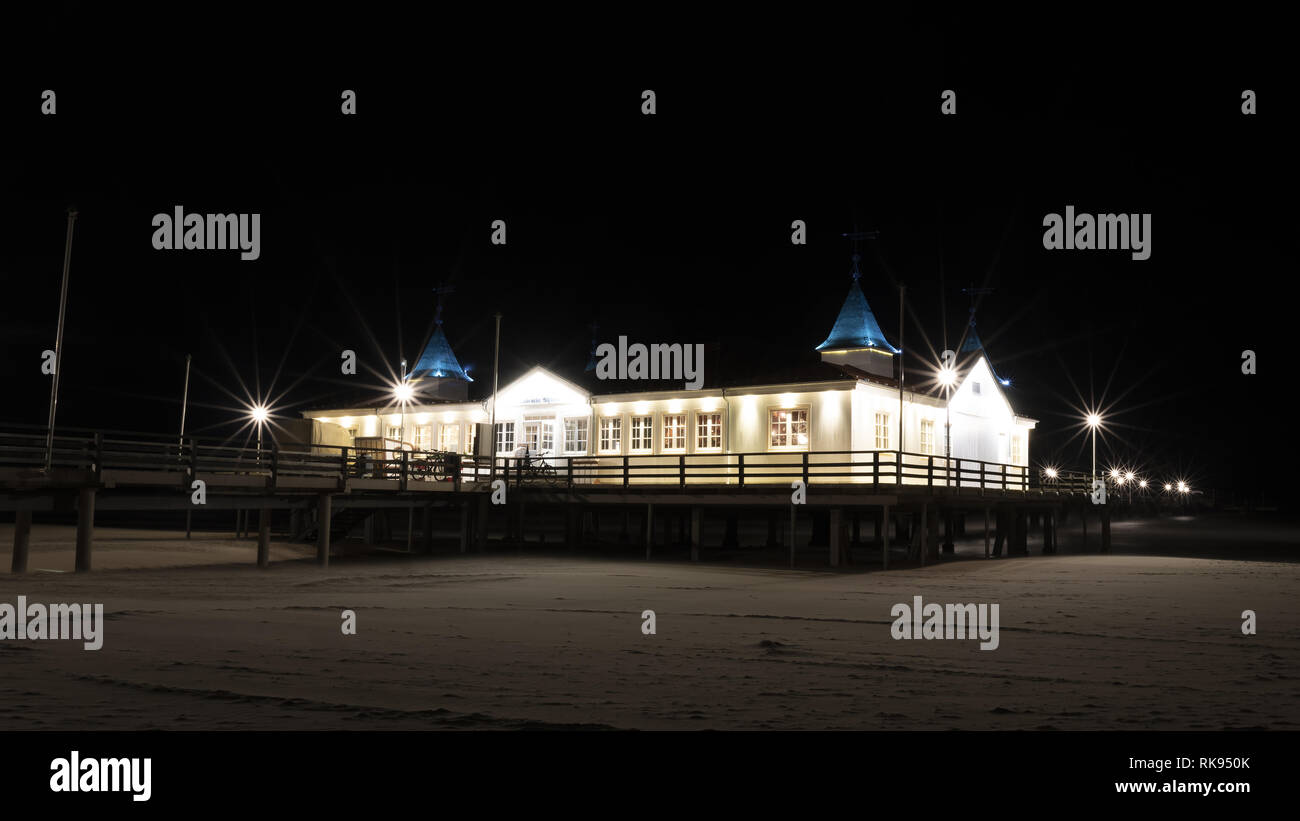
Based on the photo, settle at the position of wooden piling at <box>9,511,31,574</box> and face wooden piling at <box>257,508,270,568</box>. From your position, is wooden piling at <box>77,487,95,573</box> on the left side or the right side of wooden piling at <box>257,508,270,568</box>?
right

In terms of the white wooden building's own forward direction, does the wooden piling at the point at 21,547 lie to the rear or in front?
in front

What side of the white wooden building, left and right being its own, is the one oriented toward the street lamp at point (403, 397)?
right

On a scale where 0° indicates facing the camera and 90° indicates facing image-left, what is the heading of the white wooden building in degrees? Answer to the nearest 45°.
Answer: approximately 45°

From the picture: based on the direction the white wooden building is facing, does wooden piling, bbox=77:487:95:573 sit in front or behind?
in front
